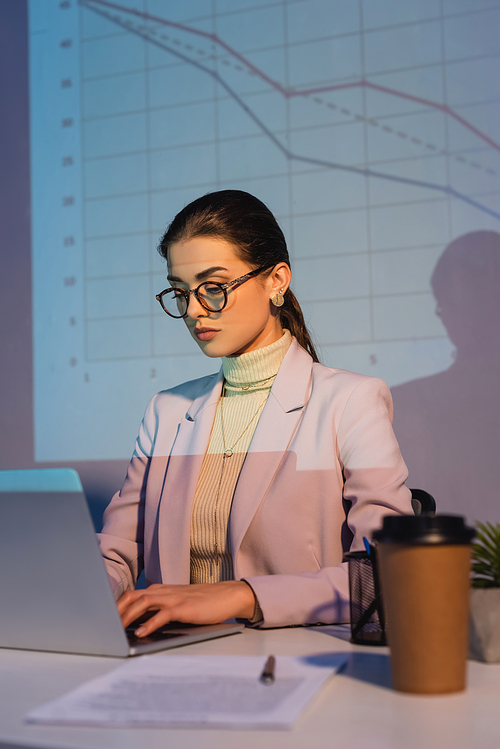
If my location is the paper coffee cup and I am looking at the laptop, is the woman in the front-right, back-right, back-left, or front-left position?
front-right

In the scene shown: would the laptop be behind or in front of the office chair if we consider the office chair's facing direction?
in front

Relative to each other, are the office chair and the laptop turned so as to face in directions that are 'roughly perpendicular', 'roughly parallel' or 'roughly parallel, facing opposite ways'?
roughly parallel, facing opposite ways

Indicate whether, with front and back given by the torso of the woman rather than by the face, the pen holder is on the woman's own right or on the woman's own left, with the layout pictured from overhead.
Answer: on the woman's own left

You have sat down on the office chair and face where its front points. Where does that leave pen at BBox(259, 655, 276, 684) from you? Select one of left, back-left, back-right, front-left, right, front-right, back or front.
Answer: front-left

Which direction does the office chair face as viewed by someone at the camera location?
facing the viewer and to the left of the viewer

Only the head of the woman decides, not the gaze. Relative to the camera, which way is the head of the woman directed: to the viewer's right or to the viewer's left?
to the viewer's left

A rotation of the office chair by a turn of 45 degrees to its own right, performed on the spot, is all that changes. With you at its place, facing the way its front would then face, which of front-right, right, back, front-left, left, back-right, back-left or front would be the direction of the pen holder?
left

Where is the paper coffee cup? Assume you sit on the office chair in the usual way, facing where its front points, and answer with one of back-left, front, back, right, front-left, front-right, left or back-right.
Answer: front-left

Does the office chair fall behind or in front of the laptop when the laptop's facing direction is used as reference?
in front

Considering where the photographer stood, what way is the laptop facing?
facing away from the viewer and to the right of the viewer
